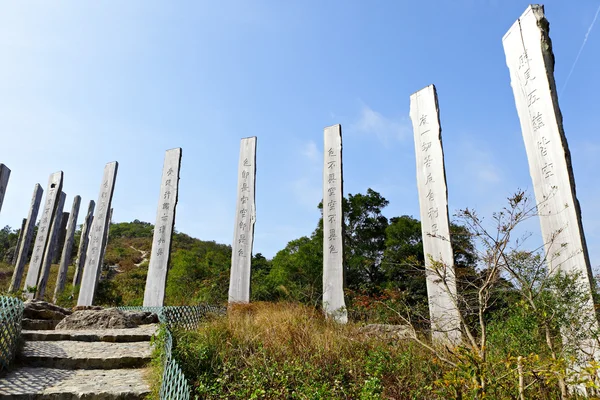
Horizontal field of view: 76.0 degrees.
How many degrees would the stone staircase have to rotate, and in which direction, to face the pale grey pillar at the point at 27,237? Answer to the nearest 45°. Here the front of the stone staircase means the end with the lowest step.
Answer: approximately 180°

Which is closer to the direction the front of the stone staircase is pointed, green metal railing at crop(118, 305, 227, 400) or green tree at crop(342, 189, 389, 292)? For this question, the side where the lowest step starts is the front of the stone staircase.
the green metal railing

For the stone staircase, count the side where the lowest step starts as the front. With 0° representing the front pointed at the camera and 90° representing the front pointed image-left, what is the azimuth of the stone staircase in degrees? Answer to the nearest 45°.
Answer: approximately 0°

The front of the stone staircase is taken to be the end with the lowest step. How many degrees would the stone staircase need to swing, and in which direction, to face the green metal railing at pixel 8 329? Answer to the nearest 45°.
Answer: approximately 90° to its right

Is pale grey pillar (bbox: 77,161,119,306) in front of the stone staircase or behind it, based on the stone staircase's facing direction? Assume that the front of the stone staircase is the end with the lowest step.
behind

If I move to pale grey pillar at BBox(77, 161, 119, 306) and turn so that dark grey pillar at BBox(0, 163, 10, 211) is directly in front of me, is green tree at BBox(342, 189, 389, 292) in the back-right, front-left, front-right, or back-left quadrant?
back-right

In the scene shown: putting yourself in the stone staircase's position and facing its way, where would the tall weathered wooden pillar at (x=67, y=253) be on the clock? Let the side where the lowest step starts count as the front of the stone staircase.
The tall weathered wooden pillar is roughly at 6 o'clock from the stone staircase.

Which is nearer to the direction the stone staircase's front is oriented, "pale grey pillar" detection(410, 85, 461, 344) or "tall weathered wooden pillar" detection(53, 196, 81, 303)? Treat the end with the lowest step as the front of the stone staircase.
the pale grey pillar

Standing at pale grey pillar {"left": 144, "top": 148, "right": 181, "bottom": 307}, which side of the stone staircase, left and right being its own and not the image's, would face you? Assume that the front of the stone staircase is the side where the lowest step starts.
back

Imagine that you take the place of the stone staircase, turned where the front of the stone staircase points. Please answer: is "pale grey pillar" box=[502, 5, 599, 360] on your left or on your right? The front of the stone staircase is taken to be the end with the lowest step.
on your left

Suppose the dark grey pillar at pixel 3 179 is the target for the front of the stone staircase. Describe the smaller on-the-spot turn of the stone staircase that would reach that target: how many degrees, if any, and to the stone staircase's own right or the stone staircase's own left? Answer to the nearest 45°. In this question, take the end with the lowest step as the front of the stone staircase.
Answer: approximately 180°
